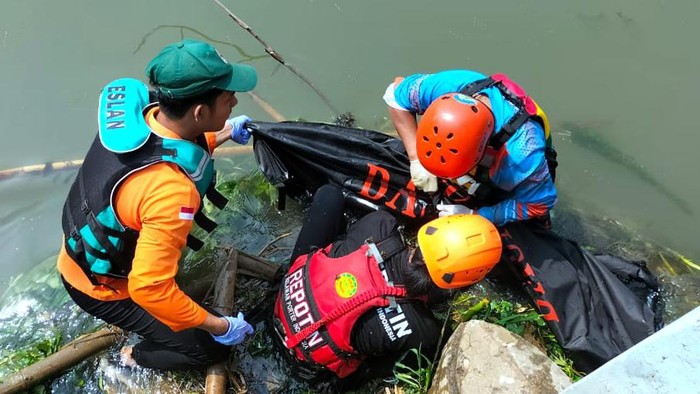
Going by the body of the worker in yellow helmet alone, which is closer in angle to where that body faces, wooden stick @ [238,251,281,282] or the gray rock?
the gray rock

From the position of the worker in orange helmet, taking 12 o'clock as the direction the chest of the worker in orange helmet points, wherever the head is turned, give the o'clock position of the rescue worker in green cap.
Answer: The rescue worker in green cap is roughly at 12 o'clock from the worker in orange helmet.

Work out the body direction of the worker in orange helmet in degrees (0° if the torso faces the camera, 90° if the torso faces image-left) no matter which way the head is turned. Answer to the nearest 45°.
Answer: approximately 45°

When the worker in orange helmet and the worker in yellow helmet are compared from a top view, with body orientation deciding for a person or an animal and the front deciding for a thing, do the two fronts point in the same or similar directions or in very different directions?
very different directions

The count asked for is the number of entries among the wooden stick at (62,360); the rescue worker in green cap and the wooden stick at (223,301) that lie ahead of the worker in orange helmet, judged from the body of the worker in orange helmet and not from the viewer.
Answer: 3

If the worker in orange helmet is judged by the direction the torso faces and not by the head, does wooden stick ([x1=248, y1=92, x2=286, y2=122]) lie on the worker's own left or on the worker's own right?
on the worker's own right

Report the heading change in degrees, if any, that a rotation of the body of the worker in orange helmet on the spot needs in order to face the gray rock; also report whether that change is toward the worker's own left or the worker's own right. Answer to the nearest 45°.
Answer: approximately 90° to the worker's own left

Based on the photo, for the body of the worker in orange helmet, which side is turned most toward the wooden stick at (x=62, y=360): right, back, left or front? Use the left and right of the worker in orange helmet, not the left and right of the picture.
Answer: front

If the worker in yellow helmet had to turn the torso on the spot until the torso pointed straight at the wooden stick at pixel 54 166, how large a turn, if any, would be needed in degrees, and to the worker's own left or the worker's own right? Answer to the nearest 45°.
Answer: approximately 90° to the worker's own left

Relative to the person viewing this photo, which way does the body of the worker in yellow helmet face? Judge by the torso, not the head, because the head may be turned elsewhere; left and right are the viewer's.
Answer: facing away from the viewer and to the right of the viewer

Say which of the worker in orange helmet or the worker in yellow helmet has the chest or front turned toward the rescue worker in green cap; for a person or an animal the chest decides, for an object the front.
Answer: the worker in orange helmet

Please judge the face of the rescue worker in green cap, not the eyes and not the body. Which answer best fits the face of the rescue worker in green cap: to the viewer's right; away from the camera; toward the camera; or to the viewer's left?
to the viewer's right

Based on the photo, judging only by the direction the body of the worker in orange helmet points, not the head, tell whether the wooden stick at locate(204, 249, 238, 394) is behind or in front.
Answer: in front

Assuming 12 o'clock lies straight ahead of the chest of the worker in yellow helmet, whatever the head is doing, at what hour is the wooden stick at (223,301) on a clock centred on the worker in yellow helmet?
The wooden stick is roughly at 8 o'clock from the worker in yellow helmet.

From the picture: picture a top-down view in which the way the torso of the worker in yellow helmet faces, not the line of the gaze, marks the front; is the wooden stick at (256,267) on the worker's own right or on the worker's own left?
on the worker's own left
